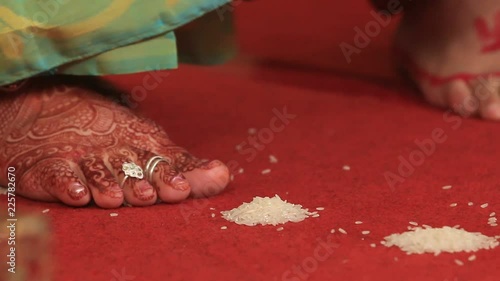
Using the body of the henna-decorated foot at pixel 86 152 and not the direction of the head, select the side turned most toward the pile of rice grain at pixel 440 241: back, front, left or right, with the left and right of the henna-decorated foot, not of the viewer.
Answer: front

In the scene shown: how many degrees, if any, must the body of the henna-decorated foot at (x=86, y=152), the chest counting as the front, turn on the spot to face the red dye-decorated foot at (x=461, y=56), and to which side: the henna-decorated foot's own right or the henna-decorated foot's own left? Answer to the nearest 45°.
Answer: approximately 45° to the henna-decorated foot's own left

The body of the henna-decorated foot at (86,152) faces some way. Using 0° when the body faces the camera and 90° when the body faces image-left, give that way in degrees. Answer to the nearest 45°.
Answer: approximately 315°
